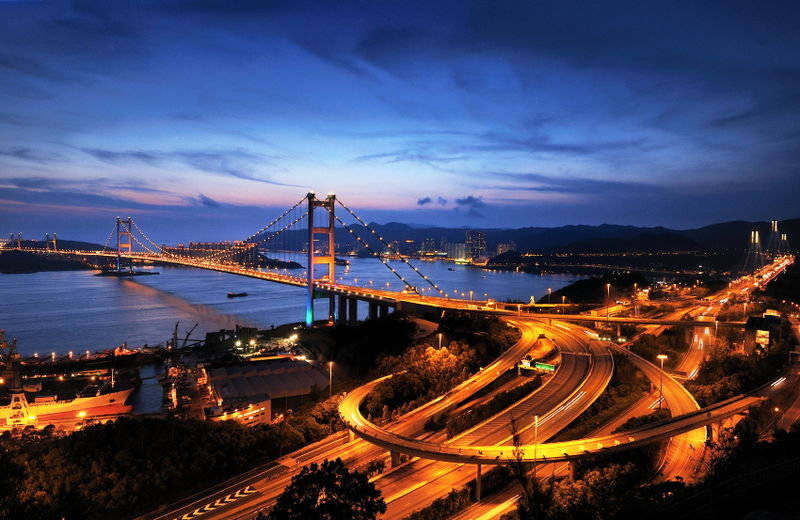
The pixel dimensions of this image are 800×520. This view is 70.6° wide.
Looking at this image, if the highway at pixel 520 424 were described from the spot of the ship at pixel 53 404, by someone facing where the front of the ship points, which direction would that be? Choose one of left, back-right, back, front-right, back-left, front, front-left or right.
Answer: front-right

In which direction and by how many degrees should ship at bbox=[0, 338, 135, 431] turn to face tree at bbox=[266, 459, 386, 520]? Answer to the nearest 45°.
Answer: approximately 90° to its right

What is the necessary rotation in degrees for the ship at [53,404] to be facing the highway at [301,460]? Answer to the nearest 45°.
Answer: approximately 45° to its right

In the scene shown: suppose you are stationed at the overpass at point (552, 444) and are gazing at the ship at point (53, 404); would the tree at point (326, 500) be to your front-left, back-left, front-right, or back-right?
front-left

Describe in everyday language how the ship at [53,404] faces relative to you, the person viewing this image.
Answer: facing to the right of the viewer
